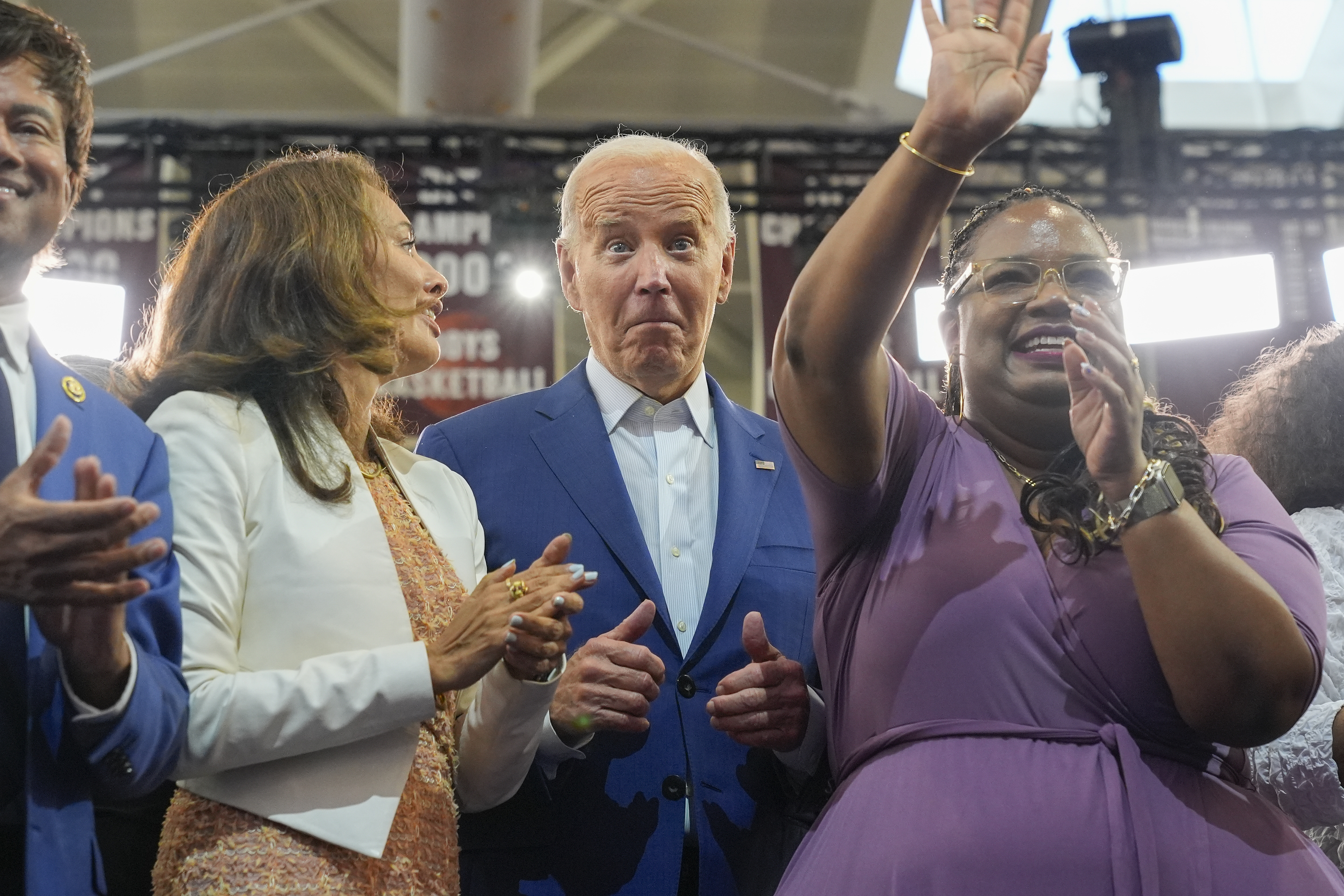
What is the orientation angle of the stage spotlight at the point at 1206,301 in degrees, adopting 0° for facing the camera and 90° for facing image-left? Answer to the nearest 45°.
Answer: approximately 0°

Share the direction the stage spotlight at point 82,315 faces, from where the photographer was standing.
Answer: facing the viewer

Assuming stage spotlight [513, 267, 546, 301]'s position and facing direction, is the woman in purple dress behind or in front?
in front

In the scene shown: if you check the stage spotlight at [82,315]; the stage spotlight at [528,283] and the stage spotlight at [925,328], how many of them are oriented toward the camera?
3

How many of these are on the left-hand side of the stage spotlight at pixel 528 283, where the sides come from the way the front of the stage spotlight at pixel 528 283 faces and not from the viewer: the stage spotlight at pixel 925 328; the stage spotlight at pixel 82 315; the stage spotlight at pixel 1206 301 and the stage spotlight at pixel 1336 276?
3

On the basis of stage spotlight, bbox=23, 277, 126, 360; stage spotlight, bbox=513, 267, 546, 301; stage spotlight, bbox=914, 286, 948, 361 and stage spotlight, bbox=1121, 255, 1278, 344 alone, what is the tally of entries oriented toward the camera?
4

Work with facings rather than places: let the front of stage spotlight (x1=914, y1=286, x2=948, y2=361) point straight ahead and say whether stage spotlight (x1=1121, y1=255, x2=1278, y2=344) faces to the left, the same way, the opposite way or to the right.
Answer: the same way

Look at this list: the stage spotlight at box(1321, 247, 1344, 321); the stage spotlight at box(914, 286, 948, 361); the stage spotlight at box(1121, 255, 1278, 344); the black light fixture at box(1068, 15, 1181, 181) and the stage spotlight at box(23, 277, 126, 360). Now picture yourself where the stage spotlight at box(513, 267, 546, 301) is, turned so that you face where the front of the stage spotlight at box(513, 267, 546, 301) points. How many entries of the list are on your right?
1

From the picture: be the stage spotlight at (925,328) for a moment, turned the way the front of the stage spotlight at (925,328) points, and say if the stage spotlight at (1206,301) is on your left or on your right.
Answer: on your left

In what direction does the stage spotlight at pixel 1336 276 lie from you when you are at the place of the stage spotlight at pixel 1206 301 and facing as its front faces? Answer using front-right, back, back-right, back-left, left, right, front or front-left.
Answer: left

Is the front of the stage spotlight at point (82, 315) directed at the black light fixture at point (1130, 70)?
no

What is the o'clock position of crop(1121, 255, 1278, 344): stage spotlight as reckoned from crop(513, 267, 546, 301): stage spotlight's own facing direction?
crop(1121, 255, 1278, 344): stage spotlight is roughly at 9 o'clock from crop(513, 267, 546, 301): stage spotlight.

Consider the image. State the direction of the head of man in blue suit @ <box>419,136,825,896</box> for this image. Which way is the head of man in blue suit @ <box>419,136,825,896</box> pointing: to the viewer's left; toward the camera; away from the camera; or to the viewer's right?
toward the camera

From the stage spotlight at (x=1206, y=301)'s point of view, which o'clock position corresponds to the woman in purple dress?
The woman in purple dress is roughly at 12 o'clock from the stage spotlight.

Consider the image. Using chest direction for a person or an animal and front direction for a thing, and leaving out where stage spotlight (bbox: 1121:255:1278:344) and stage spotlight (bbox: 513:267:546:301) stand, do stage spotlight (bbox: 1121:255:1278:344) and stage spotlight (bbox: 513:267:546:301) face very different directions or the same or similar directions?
same or similar directions

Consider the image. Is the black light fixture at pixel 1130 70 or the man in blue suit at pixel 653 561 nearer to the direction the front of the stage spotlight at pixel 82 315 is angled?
the man in blue suit

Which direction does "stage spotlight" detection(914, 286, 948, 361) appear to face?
toward the camera

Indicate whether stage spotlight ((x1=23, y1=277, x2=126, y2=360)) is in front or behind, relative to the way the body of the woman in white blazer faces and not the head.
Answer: behind

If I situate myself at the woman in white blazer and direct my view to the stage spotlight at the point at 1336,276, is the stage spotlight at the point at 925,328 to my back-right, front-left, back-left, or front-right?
front-left
